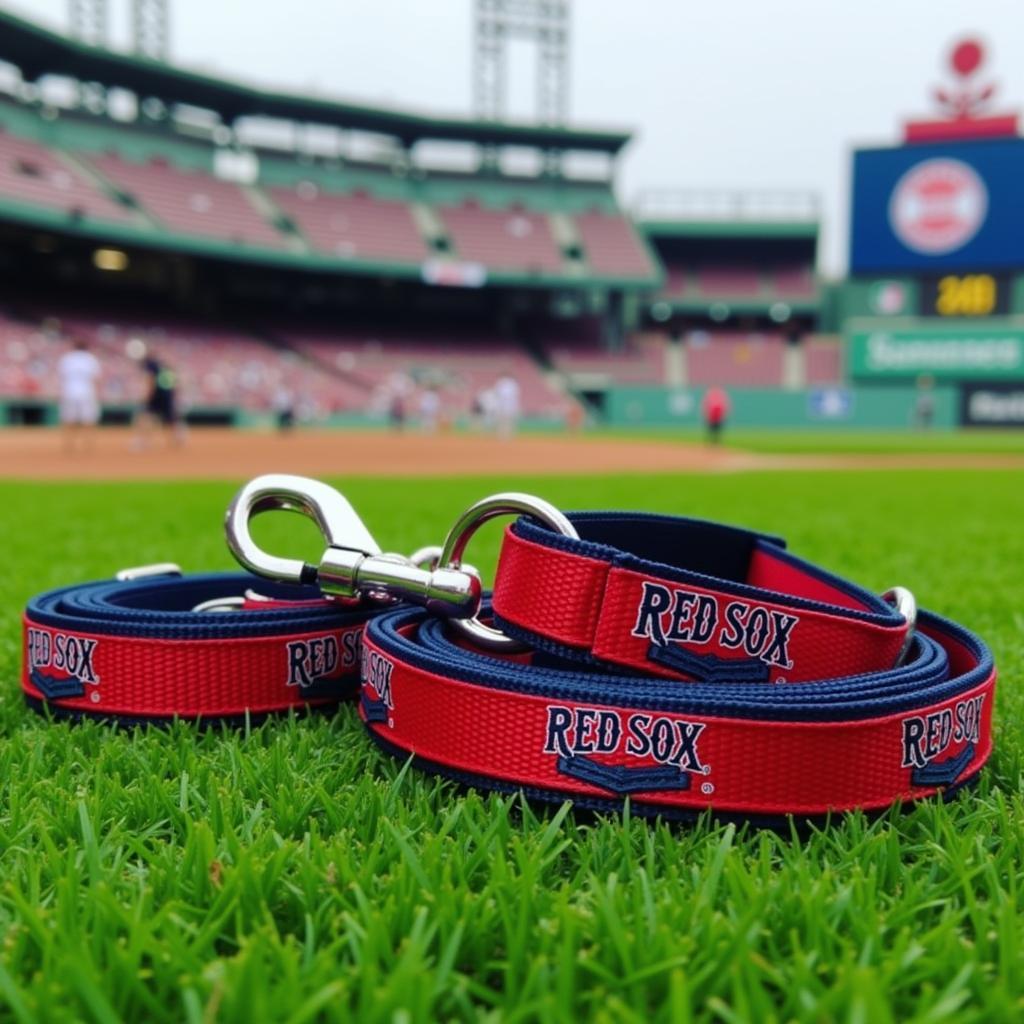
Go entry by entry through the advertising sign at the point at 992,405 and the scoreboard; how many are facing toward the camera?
2

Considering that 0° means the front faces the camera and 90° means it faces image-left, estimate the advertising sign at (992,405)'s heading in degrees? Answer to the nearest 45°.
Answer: approximately 0°

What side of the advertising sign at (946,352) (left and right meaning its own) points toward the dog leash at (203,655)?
front

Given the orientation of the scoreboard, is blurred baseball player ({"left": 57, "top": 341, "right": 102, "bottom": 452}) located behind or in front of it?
in front
